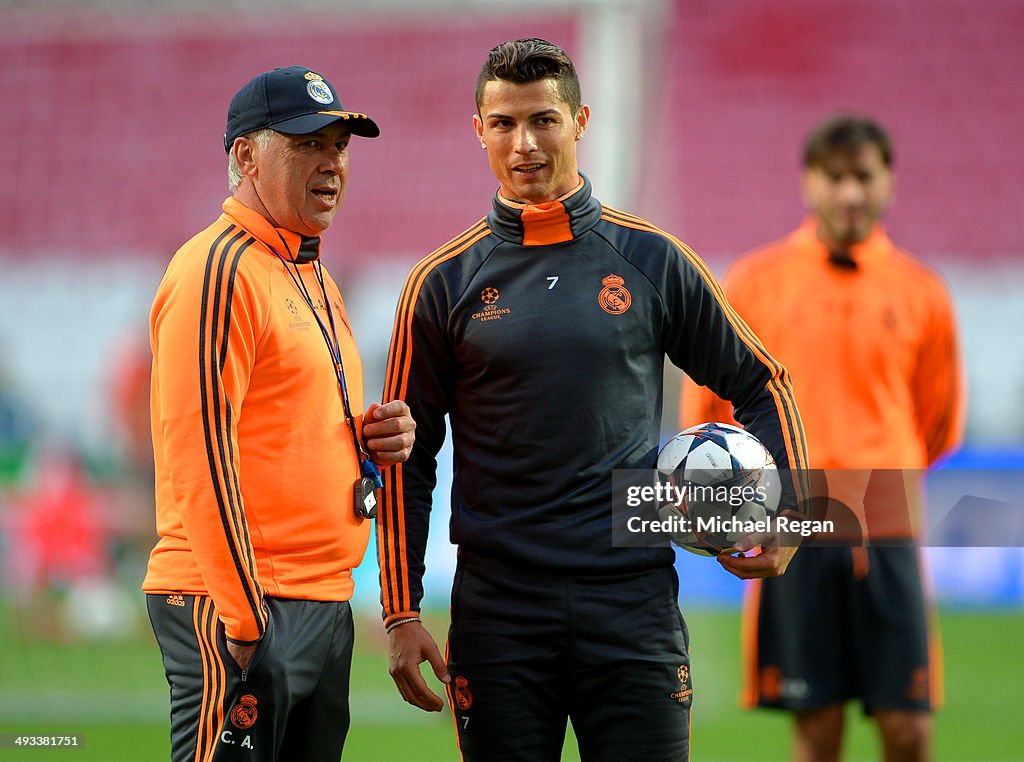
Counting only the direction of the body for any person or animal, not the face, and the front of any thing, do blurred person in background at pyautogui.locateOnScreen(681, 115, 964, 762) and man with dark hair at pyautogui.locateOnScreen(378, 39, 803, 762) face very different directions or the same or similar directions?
same or similar directions

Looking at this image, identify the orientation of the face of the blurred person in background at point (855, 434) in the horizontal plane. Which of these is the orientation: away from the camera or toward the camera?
toward the camera

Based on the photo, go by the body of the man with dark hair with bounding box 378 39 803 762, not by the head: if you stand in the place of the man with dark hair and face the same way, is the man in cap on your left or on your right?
on your right

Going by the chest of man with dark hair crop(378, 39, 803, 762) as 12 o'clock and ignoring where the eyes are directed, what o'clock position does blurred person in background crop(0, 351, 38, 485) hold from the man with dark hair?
The blurred person in background is roughly at 5 o'clock from the man with dark hair.

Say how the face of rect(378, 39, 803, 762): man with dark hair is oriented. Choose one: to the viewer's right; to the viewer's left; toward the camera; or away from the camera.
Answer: toward the camera

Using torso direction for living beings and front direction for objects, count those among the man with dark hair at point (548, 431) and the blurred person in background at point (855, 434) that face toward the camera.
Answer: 2

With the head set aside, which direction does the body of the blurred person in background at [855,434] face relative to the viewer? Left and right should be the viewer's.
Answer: facing the viewer

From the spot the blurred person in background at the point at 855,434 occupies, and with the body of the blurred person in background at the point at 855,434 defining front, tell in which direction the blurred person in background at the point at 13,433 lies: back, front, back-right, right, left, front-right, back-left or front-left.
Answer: back-right

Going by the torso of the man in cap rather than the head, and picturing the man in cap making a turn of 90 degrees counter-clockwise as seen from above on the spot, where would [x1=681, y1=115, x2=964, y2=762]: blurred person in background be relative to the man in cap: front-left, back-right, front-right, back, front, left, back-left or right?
front

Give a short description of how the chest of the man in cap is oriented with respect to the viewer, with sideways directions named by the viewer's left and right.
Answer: facing the viewer and to the right of the viewer
